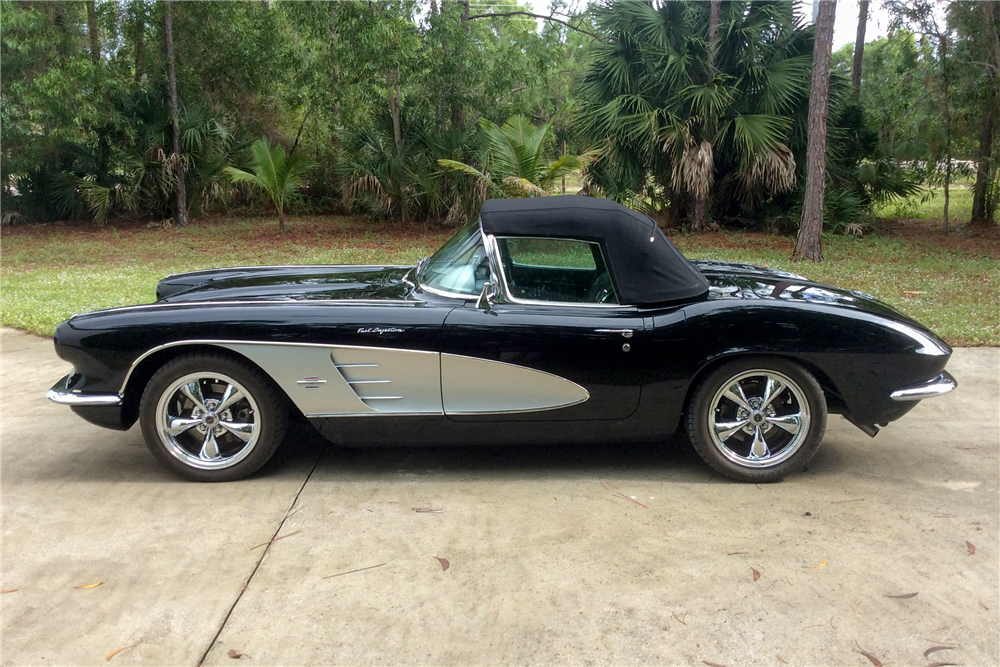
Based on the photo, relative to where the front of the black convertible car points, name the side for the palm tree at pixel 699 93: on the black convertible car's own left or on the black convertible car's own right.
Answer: on the black convertible car's own right

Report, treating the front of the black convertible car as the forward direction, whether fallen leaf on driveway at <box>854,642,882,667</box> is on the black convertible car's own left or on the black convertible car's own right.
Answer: on the black convertible car's own left

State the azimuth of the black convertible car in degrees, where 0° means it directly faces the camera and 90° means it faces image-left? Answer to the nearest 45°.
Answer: approximately 90°

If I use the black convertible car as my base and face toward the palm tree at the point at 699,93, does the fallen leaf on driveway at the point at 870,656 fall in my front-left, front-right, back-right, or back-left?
back-right

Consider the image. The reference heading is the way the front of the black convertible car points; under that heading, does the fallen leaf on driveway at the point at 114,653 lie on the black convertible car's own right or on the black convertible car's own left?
on the black convertible car's own left

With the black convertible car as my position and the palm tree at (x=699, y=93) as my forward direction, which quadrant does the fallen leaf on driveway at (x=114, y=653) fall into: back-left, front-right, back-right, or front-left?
back-left

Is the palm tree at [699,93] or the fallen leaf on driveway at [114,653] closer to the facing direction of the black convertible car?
the fallen leaf on driveway
